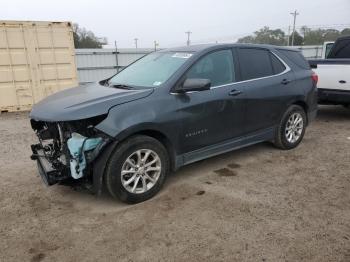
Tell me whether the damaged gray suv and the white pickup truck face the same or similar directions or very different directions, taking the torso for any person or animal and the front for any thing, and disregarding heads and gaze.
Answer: very different directions

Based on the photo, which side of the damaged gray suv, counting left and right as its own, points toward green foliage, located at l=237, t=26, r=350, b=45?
back

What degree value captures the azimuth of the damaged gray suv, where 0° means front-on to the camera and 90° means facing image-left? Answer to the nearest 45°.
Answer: approximately 45°

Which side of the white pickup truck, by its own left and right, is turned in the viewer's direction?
back

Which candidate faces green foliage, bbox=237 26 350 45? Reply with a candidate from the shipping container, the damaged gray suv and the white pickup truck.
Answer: the white pickup truck

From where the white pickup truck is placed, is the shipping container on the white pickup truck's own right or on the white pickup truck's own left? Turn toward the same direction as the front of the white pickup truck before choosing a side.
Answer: on the white pickup truck's own left

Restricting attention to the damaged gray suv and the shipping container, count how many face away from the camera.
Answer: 0
